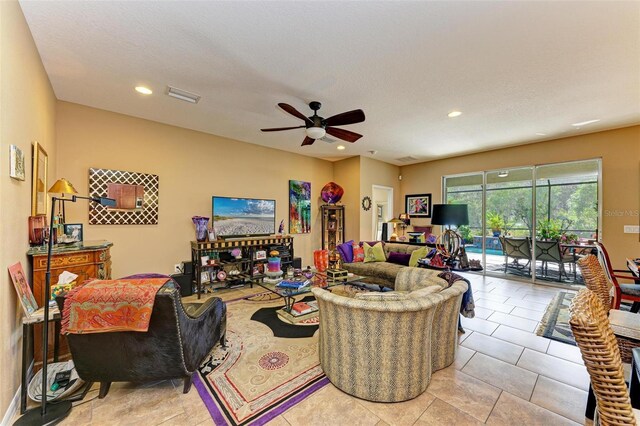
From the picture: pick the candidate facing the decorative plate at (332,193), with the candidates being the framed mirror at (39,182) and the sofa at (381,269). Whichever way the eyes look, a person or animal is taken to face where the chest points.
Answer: the framed mirror

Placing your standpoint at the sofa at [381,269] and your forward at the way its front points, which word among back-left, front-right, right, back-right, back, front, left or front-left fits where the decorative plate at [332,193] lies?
right

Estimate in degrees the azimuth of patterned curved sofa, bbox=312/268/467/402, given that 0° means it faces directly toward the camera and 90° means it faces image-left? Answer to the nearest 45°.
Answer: approximately 135°

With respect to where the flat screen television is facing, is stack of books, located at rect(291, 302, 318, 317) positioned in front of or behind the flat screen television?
in front

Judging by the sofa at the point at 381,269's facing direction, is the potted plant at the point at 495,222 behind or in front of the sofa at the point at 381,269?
behind

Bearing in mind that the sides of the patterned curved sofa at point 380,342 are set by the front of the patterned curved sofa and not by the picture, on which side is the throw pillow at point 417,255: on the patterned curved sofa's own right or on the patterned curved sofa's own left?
on the patterned curved sofa's own right

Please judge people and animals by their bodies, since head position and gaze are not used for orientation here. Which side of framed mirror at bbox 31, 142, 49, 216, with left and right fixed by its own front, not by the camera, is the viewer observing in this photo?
right

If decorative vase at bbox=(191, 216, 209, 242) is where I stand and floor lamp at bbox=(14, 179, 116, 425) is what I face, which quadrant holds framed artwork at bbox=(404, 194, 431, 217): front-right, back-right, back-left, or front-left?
back-left

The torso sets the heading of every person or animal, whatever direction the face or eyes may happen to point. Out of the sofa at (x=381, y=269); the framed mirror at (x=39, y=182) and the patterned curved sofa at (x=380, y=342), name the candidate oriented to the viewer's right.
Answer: the framed mirror

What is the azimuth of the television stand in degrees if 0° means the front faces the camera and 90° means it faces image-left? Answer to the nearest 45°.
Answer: approximately 315°

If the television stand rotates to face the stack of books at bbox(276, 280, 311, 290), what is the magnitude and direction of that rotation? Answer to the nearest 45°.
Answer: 0° — it already faces it

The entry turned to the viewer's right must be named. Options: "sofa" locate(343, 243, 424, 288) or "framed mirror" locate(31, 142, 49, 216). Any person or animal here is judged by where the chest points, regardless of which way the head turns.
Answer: the framed mirror

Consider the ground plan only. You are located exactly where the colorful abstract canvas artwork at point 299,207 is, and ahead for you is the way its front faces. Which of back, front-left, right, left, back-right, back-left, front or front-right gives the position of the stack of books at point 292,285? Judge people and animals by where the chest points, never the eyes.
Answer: front-right

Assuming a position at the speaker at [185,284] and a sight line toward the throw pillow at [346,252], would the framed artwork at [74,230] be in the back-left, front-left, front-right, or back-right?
back-right
